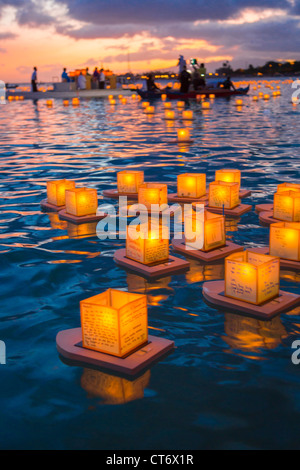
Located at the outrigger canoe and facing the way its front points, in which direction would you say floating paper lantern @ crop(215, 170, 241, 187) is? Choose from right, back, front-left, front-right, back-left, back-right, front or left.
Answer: right

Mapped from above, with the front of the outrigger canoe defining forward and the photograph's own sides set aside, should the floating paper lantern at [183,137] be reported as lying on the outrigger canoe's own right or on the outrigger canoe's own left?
on the outrigger canoe's own right

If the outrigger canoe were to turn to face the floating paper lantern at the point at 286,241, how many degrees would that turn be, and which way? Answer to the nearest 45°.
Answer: approximately 90° to its right

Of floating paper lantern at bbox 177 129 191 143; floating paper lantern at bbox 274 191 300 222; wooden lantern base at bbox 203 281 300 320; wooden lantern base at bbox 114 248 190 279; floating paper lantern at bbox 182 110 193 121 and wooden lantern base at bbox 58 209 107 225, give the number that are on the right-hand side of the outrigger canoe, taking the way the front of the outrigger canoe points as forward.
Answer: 6

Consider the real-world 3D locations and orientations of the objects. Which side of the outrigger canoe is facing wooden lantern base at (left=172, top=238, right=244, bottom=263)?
right

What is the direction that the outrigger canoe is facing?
to the viewer's right
